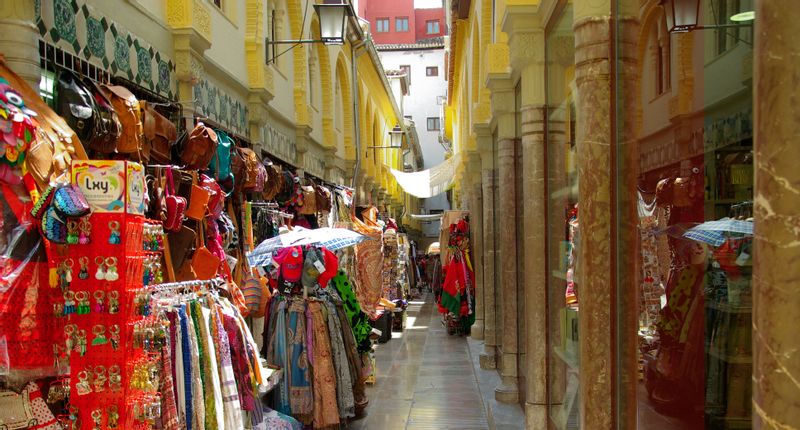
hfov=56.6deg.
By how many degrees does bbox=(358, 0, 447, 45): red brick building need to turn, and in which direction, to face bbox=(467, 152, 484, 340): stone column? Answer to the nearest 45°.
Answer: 0° — it already faces it

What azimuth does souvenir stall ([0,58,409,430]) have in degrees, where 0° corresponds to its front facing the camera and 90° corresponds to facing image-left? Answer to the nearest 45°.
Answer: approximately 315°

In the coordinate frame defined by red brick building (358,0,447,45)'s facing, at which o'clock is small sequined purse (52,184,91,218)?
The small sequined purse is roughly at 12 o'clock from the red brick building.

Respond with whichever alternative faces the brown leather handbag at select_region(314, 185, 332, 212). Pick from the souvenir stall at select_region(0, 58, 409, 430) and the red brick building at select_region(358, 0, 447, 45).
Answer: the red brick building

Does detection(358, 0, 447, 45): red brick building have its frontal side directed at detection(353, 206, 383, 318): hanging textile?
yes

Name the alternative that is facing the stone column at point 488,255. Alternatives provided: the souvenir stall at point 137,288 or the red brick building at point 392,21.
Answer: the red brick building

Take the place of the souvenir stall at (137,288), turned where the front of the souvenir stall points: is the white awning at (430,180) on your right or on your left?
on your left

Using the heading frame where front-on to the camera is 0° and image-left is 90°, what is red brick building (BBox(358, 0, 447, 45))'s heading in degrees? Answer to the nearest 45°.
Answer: approximately 0°

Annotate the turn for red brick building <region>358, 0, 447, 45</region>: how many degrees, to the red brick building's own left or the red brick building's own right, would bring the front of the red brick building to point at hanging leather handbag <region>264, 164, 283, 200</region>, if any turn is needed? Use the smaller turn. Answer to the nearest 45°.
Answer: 0° — it already faces it

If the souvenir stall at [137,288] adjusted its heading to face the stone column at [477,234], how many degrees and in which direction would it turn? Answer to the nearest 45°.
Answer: approximately 90° to its left

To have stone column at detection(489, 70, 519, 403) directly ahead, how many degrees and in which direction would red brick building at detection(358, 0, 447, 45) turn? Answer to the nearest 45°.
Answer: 0° — it already faces it
